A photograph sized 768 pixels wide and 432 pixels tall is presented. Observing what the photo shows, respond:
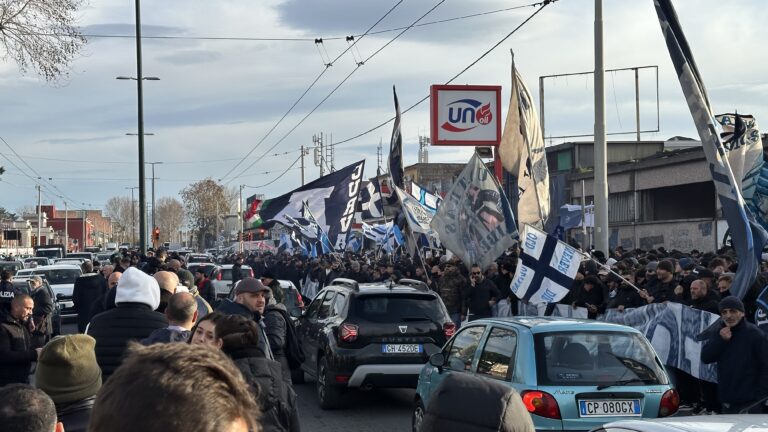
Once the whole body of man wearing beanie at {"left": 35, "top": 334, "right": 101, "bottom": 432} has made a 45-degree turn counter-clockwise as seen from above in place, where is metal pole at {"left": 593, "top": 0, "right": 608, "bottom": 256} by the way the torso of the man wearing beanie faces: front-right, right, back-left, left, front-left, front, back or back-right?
right

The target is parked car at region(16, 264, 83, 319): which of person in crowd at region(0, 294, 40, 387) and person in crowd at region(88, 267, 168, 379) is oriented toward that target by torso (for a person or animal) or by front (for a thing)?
person in crowd at region(88, 267, 168, 379)

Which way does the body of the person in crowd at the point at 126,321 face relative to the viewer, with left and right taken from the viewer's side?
facing away from the viewer

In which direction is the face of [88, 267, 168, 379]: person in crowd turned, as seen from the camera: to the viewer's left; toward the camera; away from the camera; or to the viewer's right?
away from the camera

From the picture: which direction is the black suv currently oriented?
away from the camera

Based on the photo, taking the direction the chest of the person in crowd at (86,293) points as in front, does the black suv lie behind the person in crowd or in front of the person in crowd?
behind

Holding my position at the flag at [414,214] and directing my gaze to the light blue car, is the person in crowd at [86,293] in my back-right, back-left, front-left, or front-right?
front-right

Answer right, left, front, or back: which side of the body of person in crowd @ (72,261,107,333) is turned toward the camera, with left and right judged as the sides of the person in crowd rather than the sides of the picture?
back

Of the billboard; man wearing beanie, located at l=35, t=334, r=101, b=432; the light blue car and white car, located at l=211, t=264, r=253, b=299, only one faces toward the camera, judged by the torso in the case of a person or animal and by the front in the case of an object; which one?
the billboard

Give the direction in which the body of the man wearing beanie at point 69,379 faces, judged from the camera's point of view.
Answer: away from the camera

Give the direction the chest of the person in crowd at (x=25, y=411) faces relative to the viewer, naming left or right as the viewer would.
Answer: facing away from the viewer

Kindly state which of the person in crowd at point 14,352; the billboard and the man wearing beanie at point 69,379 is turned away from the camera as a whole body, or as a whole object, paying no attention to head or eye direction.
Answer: the man wearing beanie

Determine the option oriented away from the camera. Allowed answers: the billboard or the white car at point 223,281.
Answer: the white car

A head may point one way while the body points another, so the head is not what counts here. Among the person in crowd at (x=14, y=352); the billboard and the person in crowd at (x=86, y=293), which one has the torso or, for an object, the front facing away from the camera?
the person in crowd at (x=86, y=293)

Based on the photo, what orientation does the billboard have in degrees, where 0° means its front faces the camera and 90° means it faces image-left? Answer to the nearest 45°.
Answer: approximately 0°

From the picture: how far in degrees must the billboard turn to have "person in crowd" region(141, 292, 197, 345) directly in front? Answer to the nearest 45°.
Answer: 0° — it already faces them
